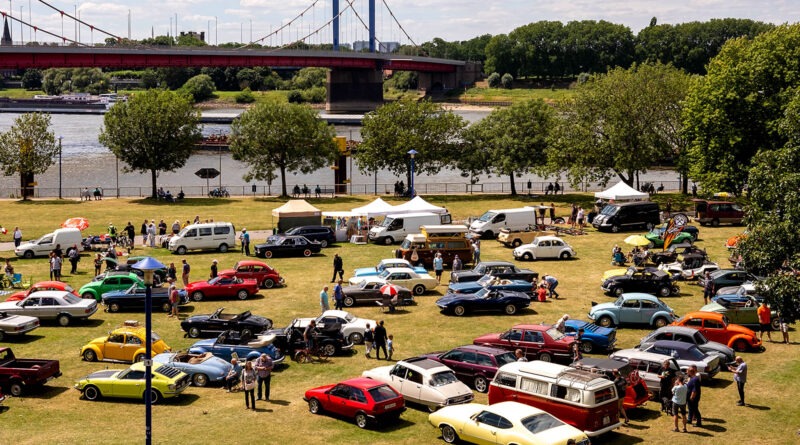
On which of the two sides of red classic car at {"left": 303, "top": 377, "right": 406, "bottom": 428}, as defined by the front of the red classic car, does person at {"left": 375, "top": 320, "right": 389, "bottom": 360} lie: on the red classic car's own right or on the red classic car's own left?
on the red classic car's own right

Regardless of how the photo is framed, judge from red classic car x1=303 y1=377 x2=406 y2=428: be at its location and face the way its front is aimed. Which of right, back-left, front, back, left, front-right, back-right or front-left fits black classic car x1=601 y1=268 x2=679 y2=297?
right

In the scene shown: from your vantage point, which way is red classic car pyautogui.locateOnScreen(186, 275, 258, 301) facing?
to the viewer's left

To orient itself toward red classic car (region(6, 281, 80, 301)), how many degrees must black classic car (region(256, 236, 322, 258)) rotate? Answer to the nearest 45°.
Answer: approximately 45° to its left

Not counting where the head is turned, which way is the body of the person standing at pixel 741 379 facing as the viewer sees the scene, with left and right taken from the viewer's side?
facing to the left of the viewer

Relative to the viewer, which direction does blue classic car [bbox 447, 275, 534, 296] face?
to the viewer's left

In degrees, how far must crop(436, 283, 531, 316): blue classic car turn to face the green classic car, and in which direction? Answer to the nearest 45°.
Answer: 0° — it already faces it
